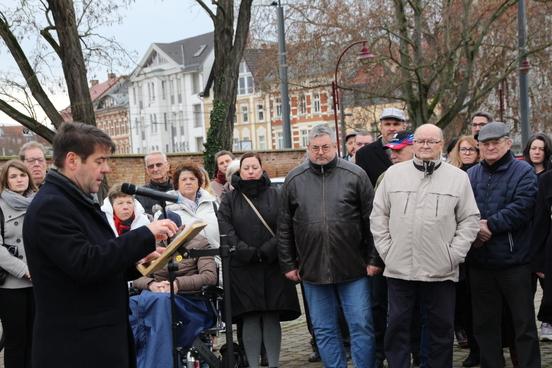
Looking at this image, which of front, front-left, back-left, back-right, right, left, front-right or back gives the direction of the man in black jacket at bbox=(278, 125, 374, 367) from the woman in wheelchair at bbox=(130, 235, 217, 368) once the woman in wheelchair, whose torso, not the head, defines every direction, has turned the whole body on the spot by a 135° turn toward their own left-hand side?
front

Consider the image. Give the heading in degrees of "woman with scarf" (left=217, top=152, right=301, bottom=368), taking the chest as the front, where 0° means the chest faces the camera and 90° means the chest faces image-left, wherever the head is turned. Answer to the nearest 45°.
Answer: approximately 0°

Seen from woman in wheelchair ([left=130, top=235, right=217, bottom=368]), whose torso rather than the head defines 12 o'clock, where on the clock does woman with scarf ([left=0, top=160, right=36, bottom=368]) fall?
The woman with scarf is roughly at 2 o'clock from the woman in wheelchair.

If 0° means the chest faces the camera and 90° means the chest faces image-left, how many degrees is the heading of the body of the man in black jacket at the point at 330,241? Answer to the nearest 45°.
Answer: approximately 0°
